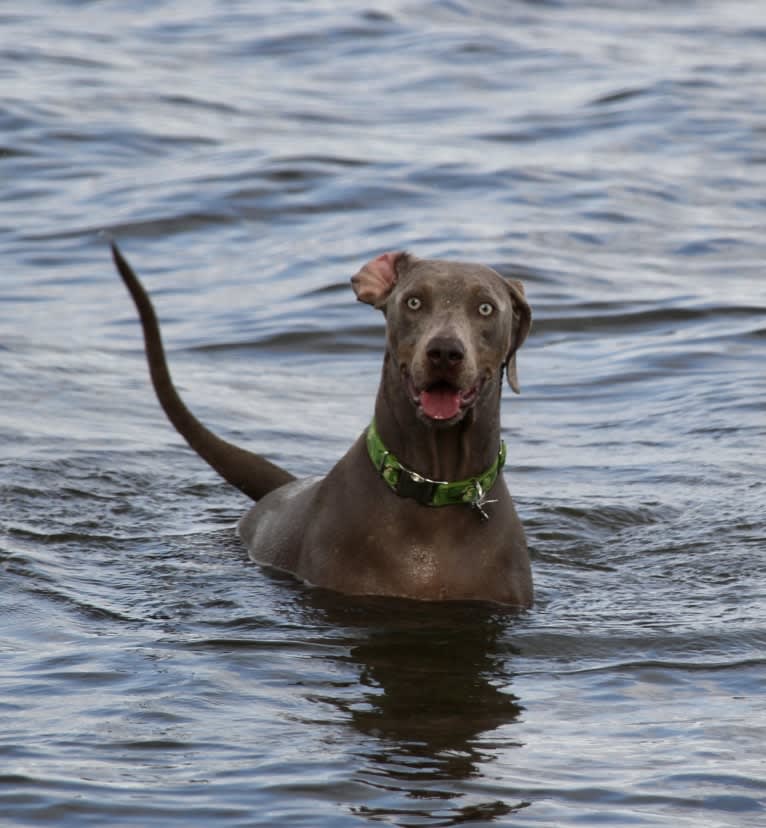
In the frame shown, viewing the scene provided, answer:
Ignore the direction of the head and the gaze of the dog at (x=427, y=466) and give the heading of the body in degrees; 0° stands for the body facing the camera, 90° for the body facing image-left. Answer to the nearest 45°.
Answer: approximately 315°
